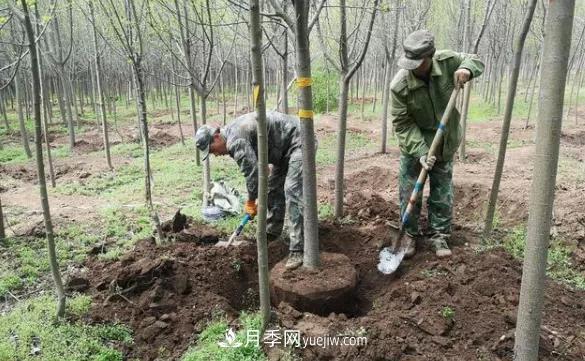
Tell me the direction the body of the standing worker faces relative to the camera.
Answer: toward the camera

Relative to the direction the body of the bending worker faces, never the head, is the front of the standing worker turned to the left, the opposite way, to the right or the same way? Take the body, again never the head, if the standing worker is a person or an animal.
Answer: to the left

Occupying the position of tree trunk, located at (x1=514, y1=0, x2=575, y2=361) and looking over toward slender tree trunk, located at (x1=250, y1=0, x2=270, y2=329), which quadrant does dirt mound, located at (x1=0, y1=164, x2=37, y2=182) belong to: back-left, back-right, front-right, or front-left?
front-right

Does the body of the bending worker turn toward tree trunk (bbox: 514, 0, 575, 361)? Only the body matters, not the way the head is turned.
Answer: no

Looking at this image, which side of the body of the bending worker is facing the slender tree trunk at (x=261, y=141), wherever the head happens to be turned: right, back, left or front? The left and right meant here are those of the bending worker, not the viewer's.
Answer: left

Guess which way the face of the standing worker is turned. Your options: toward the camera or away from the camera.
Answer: toward the camera

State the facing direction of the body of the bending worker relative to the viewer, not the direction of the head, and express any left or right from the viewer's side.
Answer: facing to the left of the viewer

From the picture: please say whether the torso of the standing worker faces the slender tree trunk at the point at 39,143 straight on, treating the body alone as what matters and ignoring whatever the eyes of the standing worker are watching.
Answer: no

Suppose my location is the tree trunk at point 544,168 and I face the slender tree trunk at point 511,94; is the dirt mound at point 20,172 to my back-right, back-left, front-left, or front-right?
front-left

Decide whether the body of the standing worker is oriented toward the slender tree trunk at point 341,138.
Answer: no

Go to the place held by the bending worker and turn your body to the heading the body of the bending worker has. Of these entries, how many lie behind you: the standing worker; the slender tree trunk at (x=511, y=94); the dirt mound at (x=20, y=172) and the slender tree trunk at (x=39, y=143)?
2

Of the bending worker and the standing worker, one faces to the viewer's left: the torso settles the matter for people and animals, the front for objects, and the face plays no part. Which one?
the bending worker

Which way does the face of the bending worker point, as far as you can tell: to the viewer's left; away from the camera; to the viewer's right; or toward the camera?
to the viewer's left

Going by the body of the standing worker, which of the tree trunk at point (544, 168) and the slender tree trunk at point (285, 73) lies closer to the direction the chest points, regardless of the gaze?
the tree trunk

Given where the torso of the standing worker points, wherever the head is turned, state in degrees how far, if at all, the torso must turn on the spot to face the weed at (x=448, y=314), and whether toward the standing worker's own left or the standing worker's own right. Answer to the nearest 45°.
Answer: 0° — they already face it

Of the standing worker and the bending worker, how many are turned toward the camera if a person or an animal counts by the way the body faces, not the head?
1

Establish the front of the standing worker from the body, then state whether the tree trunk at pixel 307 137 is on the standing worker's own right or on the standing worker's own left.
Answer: on the standing worker's own right
